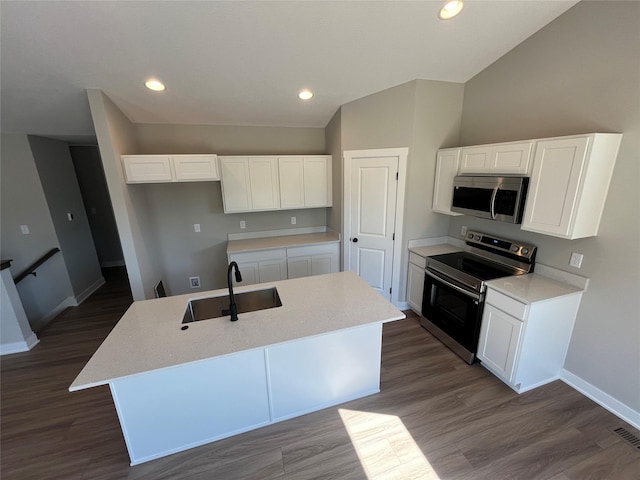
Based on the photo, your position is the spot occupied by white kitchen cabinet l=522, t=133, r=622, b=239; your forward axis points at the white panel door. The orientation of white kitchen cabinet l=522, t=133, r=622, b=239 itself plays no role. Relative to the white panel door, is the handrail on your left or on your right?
left

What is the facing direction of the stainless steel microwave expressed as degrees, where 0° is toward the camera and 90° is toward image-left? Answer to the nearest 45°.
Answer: approximately 45°

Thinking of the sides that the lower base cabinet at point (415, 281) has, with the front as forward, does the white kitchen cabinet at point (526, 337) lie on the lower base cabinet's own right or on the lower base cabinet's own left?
on the lower base cabinet's own left

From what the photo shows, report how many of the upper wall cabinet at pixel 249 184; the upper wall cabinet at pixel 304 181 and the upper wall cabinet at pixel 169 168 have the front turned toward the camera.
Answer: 3

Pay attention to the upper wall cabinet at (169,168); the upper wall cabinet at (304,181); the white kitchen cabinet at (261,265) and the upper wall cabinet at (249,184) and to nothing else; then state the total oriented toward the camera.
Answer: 4

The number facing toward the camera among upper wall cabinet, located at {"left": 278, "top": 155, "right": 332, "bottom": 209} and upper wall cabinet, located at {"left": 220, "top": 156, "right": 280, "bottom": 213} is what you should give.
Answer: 2

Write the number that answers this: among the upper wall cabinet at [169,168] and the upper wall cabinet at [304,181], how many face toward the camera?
2

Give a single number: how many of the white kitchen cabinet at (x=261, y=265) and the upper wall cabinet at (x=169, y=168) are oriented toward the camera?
2

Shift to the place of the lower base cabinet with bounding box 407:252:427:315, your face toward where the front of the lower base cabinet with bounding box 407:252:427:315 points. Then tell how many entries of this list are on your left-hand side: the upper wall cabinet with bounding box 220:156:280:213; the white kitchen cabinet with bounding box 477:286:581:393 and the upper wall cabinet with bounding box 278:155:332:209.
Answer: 1

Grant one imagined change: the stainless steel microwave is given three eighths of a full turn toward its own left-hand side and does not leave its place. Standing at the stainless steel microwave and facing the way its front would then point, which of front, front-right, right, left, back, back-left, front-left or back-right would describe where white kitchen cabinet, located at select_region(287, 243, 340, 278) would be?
back

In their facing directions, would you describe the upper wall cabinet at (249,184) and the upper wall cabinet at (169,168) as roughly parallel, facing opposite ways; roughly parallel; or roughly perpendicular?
roughly parallel

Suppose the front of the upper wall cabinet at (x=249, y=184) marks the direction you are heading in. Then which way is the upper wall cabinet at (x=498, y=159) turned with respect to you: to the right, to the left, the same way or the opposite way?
to the right

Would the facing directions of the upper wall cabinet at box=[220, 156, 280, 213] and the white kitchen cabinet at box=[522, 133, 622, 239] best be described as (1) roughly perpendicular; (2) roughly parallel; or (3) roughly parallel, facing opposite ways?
roughly perpendicular

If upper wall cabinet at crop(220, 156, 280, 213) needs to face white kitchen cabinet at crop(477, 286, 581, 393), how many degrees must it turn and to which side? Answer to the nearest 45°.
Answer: approximately 45° to its left

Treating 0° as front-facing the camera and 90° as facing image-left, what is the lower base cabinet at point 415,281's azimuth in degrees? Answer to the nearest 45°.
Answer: approximately 45°

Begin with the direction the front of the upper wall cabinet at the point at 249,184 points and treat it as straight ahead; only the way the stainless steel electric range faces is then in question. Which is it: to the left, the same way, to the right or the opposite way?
to the right

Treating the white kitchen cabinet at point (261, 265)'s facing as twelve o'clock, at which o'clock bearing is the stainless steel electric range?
The stainless steel electric range is roughly at 10 o'clock from the white kitchen cabinet.

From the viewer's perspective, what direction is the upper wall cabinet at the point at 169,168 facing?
toward the camera
